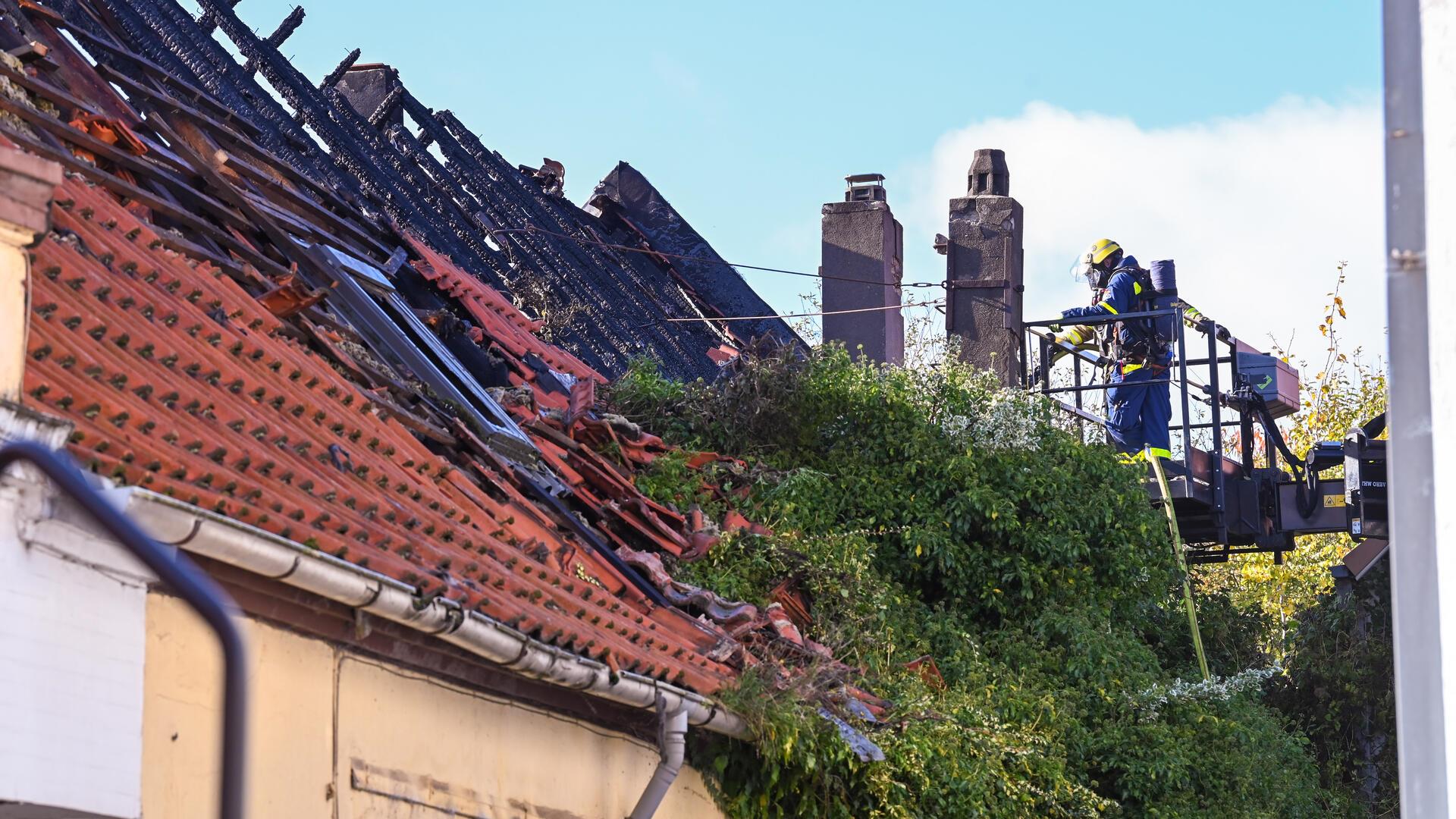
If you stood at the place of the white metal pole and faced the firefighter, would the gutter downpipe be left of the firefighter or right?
left

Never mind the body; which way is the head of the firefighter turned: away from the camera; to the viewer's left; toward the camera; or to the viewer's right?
to the viewer's left

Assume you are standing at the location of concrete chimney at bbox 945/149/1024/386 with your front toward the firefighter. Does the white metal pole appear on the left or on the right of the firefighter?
right

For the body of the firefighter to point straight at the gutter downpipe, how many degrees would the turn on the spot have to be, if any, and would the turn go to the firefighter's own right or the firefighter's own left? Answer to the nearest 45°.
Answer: approximately 90° to the firefighter's own left

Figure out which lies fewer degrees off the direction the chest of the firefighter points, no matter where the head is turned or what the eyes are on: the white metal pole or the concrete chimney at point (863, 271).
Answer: the concrete chimney

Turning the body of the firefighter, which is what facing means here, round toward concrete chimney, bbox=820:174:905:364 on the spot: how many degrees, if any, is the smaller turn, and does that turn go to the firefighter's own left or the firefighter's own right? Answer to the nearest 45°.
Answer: approximately 45° to the firefighter's own right

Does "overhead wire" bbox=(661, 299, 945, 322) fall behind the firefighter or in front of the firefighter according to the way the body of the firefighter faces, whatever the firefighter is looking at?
in front

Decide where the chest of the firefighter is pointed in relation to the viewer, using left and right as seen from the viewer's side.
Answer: facing to the left of the viewer

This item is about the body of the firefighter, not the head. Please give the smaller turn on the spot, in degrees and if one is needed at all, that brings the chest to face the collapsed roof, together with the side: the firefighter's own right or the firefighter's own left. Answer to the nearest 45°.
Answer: approximately 45° to the firefighter's own left

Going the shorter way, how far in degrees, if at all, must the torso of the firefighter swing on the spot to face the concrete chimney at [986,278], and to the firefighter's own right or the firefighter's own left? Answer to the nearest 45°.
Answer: approximately 45° to the firefighter's own right

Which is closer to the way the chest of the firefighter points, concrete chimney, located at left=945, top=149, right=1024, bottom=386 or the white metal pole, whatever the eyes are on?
the concrete chimney
